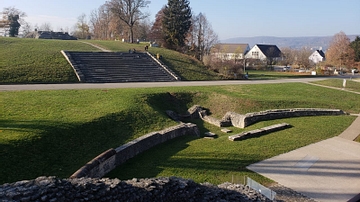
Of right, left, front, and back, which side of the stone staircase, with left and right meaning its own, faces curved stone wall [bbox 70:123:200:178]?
front

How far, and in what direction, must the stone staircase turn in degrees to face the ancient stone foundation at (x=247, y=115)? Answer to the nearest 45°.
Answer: approximately 45° to its left

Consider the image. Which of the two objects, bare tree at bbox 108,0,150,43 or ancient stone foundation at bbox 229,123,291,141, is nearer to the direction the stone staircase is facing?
the ancient stone foundation

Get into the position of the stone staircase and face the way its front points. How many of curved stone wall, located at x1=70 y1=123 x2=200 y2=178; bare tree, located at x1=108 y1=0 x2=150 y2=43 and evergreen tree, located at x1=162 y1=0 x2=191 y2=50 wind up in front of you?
1

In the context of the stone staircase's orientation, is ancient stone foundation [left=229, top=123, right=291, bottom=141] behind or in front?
in front

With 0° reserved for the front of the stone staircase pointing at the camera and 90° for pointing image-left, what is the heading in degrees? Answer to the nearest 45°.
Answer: approximately 0°

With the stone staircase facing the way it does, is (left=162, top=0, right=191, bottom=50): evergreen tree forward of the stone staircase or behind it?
behind

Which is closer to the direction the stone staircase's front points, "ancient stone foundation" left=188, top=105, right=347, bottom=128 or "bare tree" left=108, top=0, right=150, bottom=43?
the ancient stone foundation

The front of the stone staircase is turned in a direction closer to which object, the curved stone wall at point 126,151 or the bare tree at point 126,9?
the curved stone wall

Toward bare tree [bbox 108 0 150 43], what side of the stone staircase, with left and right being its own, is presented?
back

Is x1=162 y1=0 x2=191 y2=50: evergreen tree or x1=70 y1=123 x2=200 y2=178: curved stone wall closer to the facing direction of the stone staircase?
the curved stone wall
